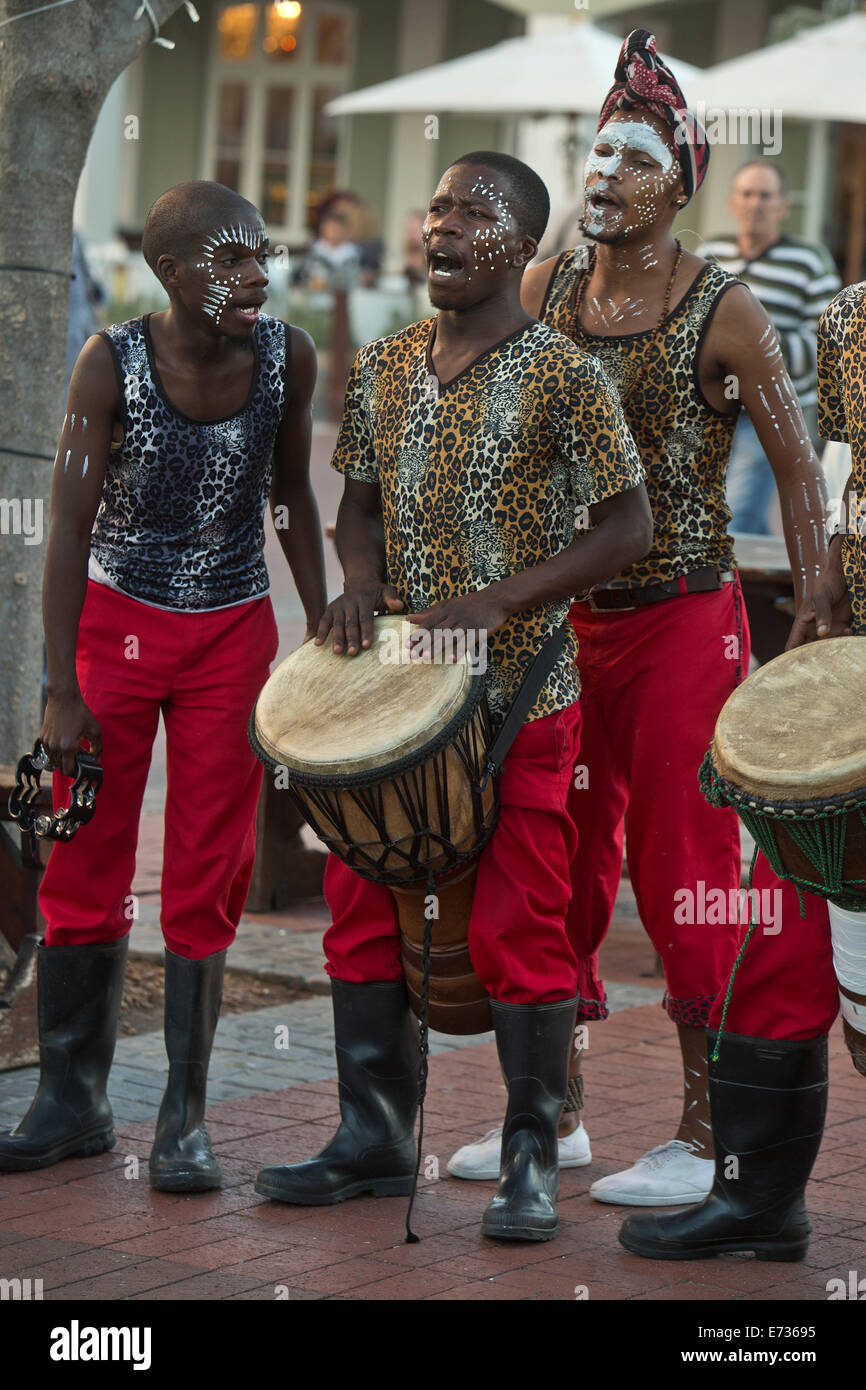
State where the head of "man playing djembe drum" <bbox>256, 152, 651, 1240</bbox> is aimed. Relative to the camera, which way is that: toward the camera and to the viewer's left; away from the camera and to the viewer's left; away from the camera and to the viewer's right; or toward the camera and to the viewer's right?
toward the camera and to the viewer's left

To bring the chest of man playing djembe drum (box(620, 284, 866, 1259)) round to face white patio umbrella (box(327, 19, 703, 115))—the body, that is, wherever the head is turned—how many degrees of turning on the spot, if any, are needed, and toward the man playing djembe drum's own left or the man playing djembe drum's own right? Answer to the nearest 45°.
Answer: approximately 135° to the man playing djembe drum's own right

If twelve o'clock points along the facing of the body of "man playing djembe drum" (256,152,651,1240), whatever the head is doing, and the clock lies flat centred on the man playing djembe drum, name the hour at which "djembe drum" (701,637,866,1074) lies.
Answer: The djembe drum is roughly at 9 o'clock from the man playing djembe drum.

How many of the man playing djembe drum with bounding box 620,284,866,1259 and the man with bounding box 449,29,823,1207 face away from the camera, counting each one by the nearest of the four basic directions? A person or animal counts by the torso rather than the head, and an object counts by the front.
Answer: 0

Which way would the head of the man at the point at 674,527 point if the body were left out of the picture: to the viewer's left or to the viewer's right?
to the viewer's left

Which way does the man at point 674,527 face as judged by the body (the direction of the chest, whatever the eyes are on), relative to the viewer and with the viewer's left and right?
facing the viewer and to the left of the viewer

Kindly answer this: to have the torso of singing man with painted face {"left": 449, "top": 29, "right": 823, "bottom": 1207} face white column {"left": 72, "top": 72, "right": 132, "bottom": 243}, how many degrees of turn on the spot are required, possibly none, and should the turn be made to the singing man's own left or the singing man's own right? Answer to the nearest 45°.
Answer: approximately 135° to the singing man's own right

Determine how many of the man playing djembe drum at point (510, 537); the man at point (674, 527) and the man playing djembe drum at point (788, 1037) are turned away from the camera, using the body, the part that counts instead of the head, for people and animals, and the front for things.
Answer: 0
